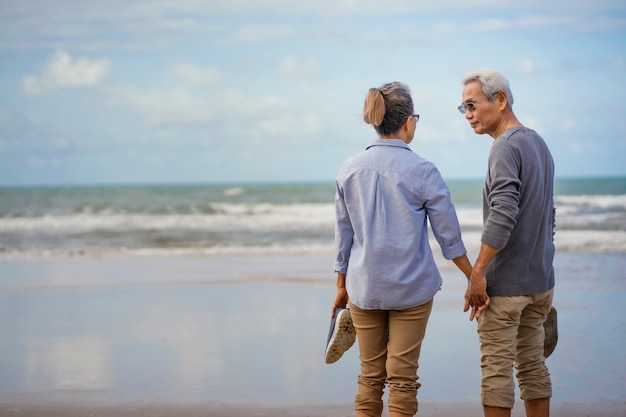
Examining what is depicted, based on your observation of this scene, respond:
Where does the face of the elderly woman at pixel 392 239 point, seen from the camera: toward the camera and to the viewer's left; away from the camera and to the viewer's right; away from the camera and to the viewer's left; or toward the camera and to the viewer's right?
away from the camera and to the viewer's right

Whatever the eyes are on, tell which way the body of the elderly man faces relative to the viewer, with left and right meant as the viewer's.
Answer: facing away from the viewer and to the left of the viewer

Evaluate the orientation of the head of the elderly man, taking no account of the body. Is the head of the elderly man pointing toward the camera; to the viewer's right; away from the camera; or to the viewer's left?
to the viewer's left
